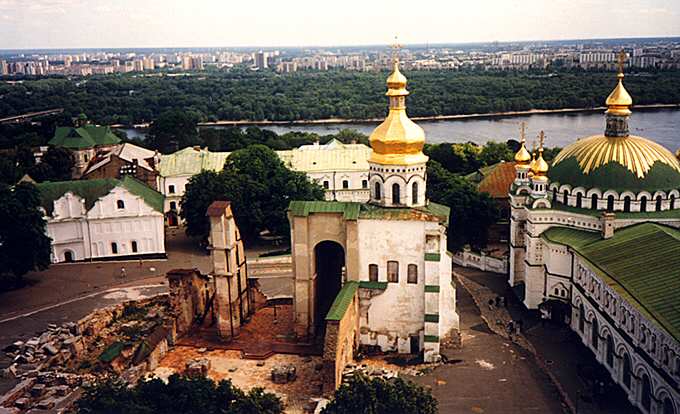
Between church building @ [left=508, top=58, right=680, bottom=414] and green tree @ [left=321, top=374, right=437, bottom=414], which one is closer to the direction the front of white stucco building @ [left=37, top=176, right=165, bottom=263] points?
the green tree

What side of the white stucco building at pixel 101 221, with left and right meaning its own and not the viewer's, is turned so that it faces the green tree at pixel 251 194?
left

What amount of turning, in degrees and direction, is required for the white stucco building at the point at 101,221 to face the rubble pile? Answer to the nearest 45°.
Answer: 0° — it already faces it

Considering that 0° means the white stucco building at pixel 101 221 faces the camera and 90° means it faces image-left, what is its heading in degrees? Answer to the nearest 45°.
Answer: approximately 0°

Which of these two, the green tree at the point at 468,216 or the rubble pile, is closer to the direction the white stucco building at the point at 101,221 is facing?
the rubble pile

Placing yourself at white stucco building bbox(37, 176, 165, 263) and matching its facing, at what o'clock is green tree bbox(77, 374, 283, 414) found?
The green tree is roughly at 12 o'clock from the white stucco building.

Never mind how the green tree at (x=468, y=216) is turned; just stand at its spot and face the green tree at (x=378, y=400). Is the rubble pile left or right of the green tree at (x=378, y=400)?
right

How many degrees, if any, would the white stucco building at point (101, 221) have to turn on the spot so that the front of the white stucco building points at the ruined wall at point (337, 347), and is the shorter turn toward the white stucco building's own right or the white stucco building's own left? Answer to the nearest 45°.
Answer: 0° — it already faces it
